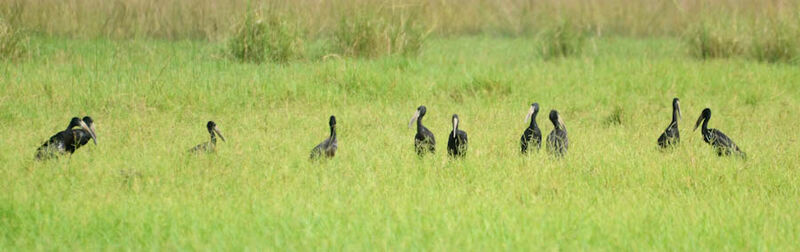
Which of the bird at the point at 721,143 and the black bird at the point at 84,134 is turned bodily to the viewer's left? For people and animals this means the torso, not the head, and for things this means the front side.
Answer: the bird

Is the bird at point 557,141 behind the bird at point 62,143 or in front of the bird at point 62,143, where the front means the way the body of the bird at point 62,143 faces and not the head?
in front

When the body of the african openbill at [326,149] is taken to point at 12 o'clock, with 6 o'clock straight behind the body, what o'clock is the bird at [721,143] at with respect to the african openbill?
The bird is roughly at 12 o'clock from the african openbill.

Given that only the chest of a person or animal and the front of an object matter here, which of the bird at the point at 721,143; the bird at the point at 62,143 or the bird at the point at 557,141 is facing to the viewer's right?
the bird at the point at 62,143

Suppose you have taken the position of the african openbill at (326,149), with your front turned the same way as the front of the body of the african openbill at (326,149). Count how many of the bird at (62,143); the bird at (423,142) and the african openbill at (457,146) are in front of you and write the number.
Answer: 2

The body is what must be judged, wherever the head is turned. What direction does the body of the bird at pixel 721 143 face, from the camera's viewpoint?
to the viewer's left

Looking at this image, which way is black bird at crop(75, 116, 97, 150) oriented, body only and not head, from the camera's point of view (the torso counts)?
to the viewer's right

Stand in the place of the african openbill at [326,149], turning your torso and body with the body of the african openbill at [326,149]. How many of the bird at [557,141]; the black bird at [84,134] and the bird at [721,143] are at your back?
1

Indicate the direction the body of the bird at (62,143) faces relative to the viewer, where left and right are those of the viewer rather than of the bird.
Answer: facing to the right of the viewer
